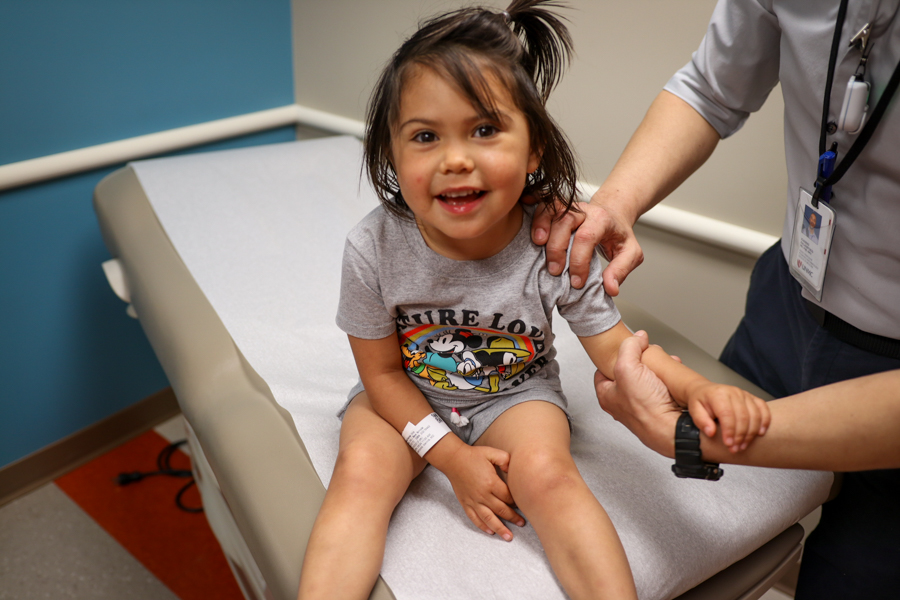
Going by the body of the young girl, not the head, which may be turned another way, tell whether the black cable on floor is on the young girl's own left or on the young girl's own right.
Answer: on the young girl's own right

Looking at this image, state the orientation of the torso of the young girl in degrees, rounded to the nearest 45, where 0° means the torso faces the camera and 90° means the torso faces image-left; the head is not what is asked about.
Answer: approximately 0°

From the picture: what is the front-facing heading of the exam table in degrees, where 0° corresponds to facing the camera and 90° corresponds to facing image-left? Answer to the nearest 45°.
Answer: approximately 315°
